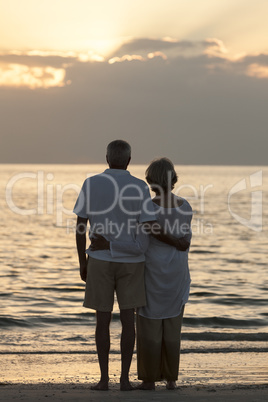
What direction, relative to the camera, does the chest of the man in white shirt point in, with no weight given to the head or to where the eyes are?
away from the camera

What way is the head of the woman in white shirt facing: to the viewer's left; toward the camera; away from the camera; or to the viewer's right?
away from the camera

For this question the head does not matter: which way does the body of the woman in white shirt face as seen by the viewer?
away from the camera

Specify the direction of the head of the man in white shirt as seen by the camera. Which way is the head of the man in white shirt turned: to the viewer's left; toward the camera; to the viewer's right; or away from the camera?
away from the camera

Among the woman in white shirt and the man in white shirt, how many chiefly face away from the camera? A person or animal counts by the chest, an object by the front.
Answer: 2
